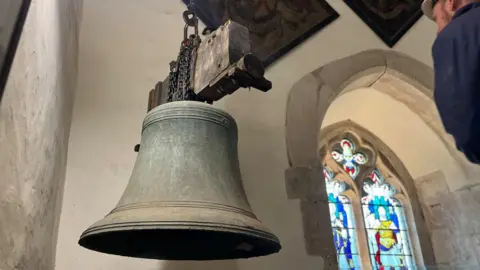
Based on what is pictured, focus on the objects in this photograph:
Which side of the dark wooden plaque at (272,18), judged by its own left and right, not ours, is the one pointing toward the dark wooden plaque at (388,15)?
left

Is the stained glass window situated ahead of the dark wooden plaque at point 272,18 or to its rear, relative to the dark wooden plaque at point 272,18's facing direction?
to the rear

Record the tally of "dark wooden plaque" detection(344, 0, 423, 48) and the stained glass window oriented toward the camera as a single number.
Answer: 2

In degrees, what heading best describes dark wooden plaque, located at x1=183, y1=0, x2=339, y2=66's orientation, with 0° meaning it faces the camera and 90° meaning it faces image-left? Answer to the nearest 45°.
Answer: approximately 0°

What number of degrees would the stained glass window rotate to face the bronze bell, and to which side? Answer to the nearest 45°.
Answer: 0° — it already faces it
